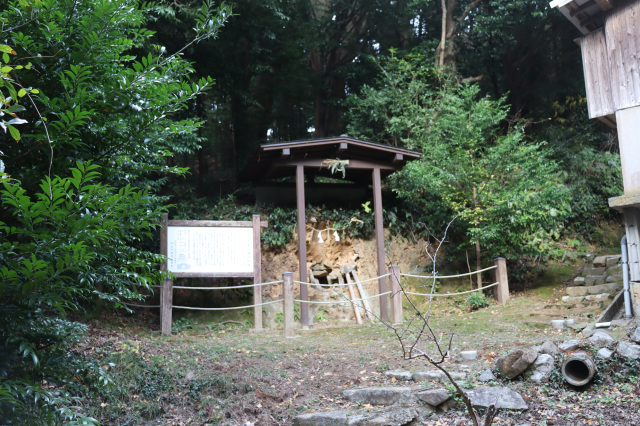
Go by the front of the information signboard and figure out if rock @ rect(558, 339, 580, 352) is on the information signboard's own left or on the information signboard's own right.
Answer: on the information signboard's own left

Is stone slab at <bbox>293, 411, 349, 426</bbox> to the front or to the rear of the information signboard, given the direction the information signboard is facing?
to the front

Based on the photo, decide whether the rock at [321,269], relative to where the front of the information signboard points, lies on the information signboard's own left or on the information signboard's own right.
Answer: on the information signboard's own left

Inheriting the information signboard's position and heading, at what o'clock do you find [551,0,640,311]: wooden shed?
The wooden shed is roughly at 10 o'clock from the information signboard.

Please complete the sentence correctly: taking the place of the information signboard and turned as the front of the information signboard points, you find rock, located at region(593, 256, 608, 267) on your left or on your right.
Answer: on your left

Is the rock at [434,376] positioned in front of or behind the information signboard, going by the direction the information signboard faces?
in front

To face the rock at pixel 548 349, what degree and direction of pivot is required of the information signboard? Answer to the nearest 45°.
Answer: approximately 45° to its left

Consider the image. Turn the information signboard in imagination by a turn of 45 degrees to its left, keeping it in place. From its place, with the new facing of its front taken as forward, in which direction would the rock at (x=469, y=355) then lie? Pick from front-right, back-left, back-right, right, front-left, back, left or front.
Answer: front

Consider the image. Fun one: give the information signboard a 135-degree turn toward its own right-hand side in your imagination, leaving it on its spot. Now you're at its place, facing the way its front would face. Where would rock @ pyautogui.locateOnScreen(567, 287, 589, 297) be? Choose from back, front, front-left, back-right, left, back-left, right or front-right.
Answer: back-right

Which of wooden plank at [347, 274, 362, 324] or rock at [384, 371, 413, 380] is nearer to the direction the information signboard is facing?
the rock

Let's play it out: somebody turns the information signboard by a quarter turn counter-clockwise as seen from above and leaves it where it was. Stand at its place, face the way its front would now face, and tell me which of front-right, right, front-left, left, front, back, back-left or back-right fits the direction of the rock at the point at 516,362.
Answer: front-right

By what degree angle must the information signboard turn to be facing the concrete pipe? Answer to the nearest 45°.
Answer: approximately 45° to its left

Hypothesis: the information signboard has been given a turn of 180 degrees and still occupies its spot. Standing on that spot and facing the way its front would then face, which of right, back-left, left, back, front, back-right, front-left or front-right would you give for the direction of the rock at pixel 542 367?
back-right

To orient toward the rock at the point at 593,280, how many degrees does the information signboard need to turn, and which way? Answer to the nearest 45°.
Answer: approximately 90° to its left

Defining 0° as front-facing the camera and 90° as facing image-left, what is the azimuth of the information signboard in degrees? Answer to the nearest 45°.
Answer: approximately 0°

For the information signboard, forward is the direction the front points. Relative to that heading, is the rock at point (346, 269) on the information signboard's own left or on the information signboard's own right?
on the information signboard's own left

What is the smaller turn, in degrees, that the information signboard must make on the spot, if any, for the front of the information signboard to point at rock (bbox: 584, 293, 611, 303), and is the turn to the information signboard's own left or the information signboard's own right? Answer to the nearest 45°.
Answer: approximately 90° to the information signboard's own left

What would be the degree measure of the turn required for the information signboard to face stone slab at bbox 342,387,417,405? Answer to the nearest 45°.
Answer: approximately 45° to its left

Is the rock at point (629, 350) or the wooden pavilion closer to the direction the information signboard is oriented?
the rock
